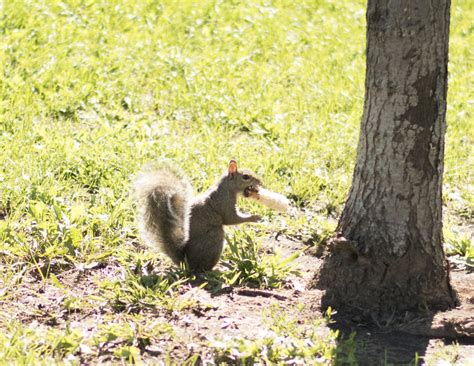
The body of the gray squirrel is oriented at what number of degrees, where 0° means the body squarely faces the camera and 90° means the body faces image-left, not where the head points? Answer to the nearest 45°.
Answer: approximately 270°

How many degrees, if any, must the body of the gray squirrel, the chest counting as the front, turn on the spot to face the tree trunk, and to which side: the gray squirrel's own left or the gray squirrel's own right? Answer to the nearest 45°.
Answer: approximately 45° to the gray squirrel's own right
